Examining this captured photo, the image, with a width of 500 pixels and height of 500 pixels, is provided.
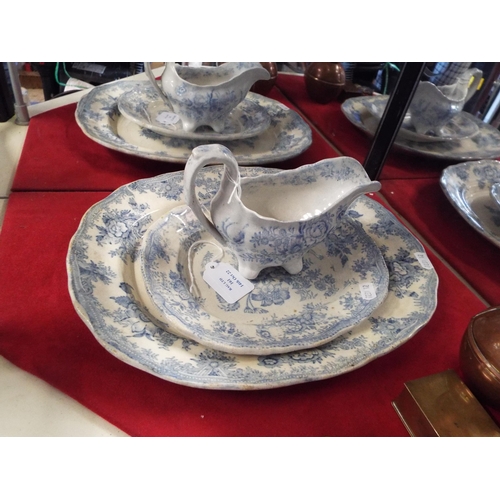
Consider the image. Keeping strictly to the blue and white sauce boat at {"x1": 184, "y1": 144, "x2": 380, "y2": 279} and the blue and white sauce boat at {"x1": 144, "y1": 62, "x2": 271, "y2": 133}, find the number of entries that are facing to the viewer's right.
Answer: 2

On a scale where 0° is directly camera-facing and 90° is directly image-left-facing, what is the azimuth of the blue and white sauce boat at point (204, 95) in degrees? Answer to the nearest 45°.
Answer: approximately 270°

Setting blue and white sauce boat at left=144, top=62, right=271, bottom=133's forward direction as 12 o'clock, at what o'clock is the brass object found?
The brass object is roughly at 2 o'clock from the blue and white sauce boat.

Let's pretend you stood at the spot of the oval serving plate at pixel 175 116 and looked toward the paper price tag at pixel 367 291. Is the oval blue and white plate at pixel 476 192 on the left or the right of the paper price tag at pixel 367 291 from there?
left

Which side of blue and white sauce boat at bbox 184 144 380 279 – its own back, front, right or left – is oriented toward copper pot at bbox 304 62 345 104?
left

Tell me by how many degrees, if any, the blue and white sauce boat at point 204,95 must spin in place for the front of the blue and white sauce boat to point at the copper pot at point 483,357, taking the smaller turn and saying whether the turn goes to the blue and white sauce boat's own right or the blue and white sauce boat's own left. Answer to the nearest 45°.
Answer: approximately 45° to the blue and white sauce boat's own right

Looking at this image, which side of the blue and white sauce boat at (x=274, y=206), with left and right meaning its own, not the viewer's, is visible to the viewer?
right
